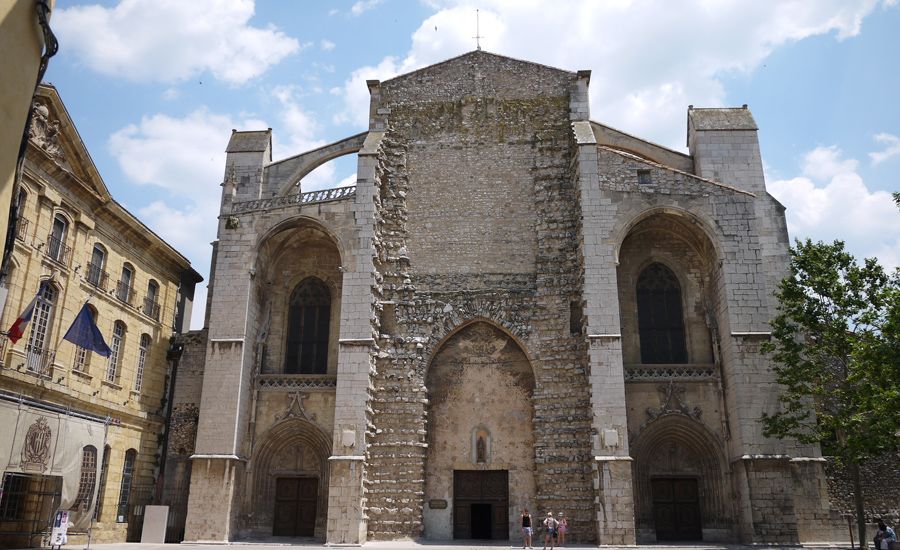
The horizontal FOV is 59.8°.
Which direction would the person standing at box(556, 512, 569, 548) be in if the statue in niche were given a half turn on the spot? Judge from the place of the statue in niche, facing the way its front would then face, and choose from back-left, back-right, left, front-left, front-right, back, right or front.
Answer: back-right

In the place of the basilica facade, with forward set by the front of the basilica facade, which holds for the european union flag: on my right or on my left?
on my right

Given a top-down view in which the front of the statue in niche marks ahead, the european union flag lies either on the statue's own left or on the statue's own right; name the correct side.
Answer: on the statue's own right

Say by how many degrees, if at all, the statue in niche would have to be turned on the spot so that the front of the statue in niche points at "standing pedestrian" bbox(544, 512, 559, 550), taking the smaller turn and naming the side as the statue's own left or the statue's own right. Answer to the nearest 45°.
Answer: approximately 45° to the statue's own left

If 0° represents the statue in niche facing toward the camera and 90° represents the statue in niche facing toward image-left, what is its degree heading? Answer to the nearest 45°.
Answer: approximately 0°

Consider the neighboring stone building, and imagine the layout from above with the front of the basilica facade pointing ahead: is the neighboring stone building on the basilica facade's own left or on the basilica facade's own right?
on the basilica facade's own right
